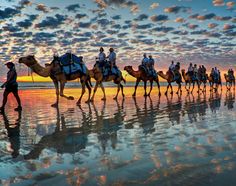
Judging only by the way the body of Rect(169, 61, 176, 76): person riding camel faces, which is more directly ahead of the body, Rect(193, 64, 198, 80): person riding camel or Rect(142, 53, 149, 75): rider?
the rider

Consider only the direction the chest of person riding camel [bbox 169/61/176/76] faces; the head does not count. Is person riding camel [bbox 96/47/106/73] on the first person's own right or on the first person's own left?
on the first person's own left

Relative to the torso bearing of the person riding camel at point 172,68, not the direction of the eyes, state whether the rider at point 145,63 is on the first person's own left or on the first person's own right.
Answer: on the first person's own left

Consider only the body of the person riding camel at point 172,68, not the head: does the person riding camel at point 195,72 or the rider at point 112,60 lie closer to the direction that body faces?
the rider

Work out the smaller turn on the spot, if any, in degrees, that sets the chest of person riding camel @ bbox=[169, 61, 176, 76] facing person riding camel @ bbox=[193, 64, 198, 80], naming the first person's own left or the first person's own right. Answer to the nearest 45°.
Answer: approximately 135° to the first person's own right

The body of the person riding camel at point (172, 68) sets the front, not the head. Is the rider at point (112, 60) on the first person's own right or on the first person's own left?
on the first person's own left

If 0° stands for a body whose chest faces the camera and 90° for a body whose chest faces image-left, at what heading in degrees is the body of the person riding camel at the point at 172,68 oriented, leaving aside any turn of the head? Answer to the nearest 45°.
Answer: approximately 90°

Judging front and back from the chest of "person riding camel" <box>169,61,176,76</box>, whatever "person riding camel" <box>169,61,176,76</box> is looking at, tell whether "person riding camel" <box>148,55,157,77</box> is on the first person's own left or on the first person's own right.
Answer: on the first person's own left
